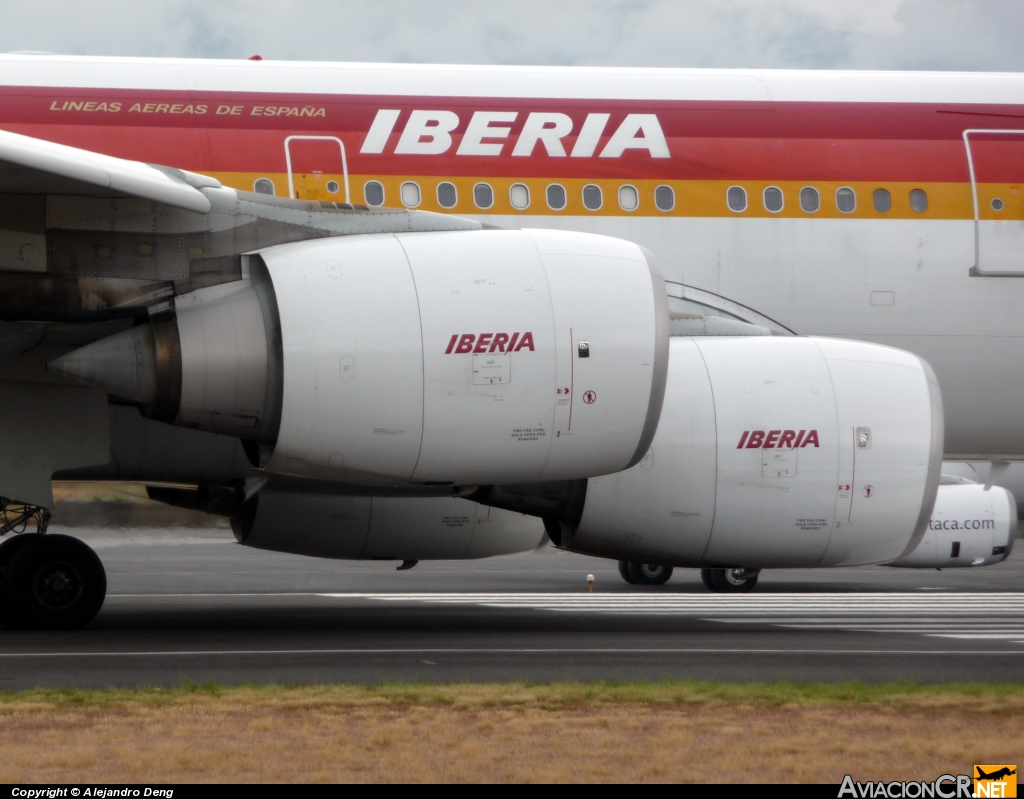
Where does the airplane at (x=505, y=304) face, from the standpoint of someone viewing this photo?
facing to the right of the viewer
